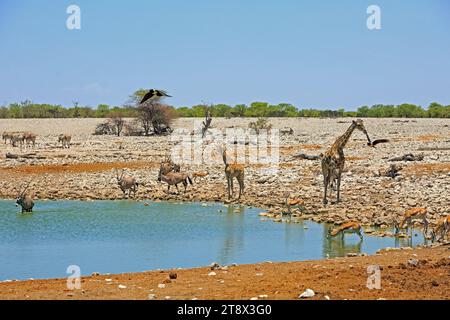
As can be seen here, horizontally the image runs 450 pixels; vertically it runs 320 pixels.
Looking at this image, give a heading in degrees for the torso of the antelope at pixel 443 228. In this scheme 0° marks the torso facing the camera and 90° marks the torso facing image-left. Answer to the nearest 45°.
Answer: approximately 90°

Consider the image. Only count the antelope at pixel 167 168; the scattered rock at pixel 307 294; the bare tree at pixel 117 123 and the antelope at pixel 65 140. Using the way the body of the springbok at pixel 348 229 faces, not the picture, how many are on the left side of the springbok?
1

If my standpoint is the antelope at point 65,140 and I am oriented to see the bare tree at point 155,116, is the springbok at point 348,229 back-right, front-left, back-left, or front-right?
back-right

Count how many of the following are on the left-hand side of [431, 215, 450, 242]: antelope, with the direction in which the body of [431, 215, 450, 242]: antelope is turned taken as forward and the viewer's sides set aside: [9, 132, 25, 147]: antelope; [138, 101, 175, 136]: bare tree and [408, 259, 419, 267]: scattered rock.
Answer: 1

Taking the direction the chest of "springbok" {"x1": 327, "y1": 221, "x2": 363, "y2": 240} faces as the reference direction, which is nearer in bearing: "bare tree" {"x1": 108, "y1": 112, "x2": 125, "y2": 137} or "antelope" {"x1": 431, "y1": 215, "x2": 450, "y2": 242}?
the bare tree

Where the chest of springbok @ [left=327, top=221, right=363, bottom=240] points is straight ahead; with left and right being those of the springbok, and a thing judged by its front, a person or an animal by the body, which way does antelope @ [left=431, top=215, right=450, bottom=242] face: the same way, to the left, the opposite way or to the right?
the same way

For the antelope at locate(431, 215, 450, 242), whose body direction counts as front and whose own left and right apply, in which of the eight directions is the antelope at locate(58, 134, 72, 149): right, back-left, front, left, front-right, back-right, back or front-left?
front-right

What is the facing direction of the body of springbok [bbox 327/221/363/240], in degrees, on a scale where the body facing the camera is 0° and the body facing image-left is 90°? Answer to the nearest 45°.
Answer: approximately 90°

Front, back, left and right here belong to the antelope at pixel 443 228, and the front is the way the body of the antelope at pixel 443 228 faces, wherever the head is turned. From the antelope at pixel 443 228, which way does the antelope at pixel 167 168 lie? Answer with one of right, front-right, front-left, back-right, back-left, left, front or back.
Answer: front-right

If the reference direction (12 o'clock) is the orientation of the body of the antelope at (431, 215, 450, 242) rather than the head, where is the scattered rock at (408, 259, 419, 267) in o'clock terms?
The scattered rock is roughly at 9 o'clock from the antelope.

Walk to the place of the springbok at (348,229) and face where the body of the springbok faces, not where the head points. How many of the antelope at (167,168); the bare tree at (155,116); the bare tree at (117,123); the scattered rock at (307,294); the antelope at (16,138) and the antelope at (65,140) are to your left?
1

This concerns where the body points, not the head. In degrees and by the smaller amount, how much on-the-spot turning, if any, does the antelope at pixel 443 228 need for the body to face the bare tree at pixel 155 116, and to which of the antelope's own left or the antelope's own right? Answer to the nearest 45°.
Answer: approximately 45° to the antelope's own right

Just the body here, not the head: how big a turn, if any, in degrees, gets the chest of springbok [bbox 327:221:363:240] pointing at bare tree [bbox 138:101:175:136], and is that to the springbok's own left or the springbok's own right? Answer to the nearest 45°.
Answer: approximately 90° to the springbok's own right

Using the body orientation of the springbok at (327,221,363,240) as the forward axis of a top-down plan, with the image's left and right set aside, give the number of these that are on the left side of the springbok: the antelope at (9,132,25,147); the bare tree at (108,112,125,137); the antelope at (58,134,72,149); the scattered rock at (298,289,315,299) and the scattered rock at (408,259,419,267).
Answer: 2
